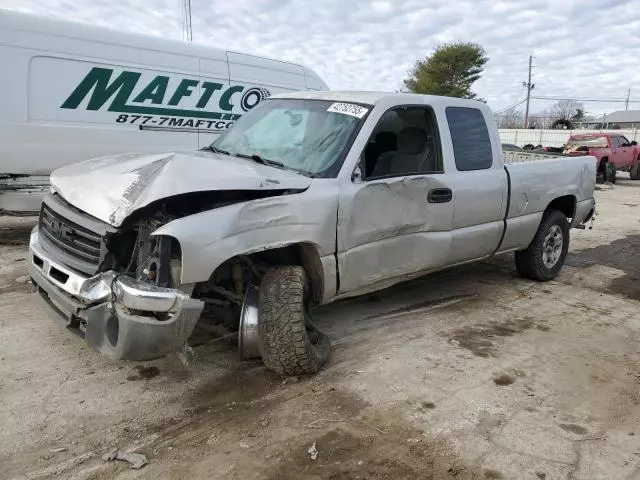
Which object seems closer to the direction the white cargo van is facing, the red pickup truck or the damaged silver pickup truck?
the red pickup truck

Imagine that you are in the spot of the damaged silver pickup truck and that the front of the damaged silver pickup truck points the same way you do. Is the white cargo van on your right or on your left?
on your right

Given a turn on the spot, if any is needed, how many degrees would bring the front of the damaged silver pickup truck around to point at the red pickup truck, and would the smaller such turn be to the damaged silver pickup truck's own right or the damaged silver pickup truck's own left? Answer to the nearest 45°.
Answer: approximately 180°

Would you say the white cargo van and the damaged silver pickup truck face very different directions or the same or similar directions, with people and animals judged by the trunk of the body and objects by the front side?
very different directions

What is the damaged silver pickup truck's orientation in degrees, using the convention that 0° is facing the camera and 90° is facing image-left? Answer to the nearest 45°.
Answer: approximately 45°

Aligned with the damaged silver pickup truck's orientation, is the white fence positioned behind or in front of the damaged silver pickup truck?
behind

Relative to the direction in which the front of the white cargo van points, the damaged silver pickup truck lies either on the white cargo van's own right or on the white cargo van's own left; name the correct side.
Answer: on the white cargo van's own right
